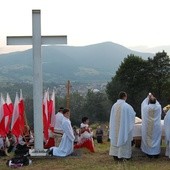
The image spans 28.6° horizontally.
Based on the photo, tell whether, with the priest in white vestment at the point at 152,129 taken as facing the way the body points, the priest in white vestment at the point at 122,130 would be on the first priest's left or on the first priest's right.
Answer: on the first priest's left

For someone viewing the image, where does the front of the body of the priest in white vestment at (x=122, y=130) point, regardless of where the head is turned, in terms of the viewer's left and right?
facing away from the viewer and to the right of the viewer

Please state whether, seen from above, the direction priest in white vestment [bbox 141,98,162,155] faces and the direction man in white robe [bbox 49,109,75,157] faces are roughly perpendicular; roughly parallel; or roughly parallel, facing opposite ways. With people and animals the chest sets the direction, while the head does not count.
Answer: roughly perpendicular

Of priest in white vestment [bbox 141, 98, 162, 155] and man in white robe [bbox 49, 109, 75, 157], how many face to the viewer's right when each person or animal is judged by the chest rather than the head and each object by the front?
1

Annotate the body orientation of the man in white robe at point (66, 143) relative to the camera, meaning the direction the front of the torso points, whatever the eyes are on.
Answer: to the viewer's right

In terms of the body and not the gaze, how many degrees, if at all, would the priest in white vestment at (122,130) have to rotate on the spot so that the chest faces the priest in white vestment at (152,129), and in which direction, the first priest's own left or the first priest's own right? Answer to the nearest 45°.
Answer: approximately 45° to the first priest's own right

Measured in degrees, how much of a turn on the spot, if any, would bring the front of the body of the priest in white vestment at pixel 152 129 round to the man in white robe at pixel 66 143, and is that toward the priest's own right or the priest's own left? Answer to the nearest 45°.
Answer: approximately 90° to the priest's own left

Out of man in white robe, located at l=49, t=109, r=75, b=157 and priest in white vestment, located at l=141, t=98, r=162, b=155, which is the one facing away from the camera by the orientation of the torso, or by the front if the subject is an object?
the priest in white vestment

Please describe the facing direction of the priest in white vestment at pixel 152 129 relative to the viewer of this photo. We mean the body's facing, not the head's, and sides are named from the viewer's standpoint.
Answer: facing away from the viewer

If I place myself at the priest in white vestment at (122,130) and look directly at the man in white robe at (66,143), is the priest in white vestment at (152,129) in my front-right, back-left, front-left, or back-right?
back-right

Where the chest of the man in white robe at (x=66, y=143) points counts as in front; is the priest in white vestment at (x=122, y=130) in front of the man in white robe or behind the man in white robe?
in front

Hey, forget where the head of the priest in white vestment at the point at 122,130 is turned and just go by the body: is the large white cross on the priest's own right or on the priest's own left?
on the priest's own left
